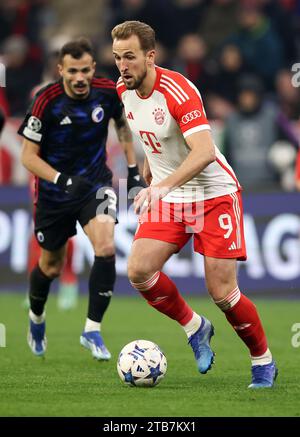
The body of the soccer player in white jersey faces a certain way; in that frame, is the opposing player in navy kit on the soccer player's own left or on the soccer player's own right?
on the soccer player's own right

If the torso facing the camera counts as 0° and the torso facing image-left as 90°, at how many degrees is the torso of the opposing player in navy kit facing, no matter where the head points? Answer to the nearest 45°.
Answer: approximately 0°

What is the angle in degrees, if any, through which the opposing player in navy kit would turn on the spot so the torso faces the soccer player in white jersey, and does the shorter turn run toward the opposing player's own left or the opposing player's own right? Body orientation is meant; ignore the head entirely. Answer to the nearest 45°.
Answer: approximately 45° to the opposing player's own left
